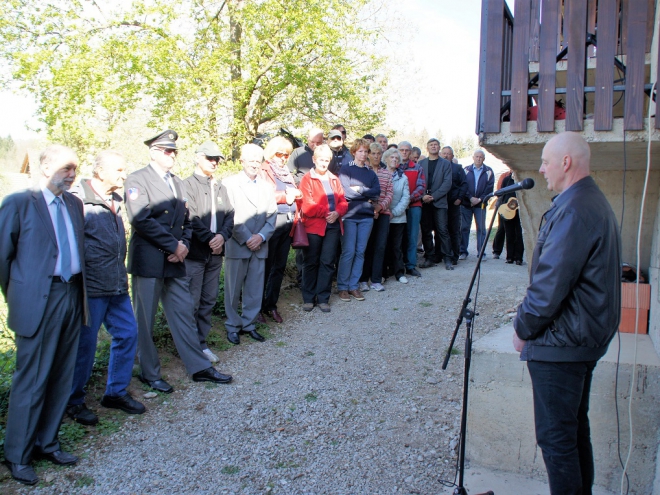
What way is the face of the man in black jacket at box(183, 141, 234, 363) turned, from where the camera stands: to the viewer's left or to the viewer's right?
to the viewer's right

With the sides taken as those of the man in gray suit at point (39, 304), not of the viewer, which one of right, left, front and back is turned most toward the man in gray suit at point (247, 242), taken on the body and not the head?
left

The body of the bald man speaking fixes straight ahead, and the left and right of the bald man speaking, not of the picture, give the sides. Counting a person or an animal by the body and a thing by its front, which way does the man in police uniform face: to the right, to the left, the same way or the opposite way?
the opposite way

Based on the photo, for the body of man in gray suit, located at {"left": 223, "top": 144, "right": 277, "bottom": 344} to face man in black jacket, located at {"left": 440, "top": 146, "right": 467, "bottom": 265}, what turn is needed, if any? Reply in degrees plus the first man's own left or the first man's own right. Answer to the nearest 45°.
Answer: approximately 90° to the first man's own left

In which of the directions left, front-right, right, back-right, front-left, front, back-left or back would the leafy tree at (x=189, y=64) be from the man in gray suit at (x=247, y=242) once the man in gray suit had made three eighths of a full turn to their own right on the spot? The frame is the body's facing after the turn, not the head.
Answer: right

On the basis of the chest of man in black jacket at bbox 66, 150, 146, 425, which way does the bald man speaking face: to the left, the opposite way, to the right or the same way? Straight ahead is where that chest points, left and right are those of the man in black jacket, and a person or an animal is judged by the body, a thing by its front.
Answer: the opposite way

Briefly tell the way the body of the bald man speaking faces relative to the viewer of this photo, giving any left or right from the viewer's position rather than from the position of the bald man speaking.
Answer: facing to the left of the viewer

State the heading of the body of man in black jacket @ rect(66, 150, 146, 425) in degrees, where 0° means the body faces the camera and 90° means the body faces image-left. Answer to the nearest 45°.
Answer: approximately 315°

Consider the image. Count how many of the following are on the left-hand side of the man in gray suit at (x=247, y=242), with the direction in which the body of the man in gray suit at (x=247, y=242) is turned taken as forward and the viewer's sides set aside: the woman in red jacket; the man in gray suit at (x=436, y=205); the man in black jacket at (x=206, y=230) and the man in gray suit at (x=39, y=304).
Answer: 2

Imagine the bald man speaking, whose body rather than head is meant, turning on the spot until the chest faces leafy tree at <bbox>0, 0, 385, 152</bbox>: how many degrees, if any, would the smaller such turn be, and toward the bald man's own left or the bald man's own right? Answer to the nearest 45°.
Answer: approximately 45° to the bald man's own right
